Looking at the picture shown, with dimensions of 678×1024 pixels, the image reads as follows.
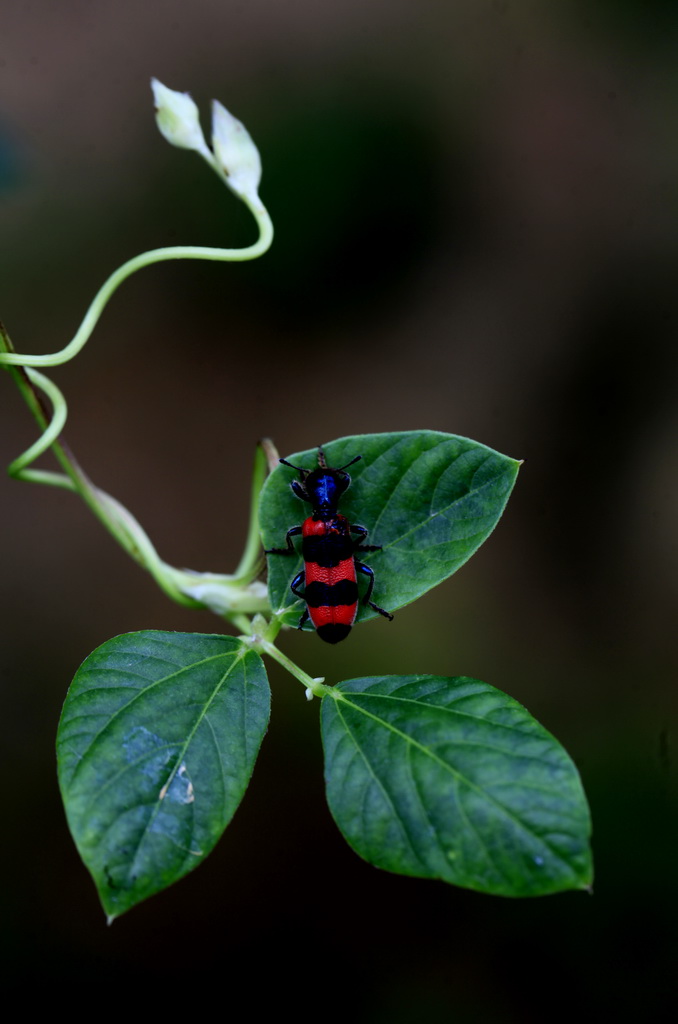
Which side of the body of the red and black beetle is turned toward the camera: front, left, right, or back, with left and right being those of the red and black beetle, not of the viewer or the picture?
back
